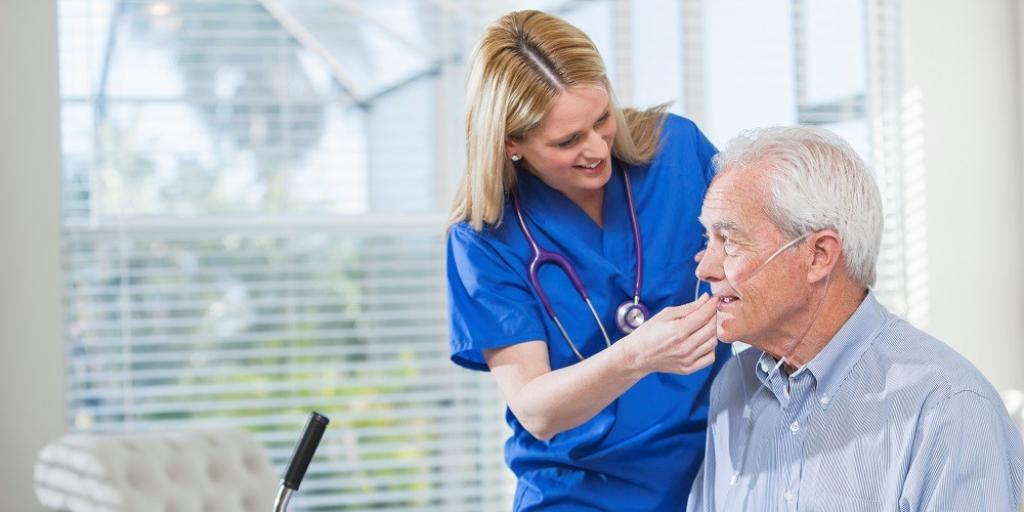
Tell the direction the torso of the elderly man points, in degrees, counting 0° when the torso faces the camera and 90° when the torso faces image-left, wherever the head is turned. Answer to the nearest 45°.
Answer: approximately 45°

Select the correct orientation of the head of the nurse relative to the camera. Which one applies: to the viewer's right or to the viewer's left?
to the viewer's right

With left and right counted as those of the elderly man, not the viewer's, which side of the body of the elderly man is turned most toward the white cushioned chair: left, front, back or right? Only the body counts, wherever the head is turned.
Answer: right

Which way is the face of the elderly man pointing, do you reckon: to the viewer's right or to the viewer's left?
to the viewer's left
